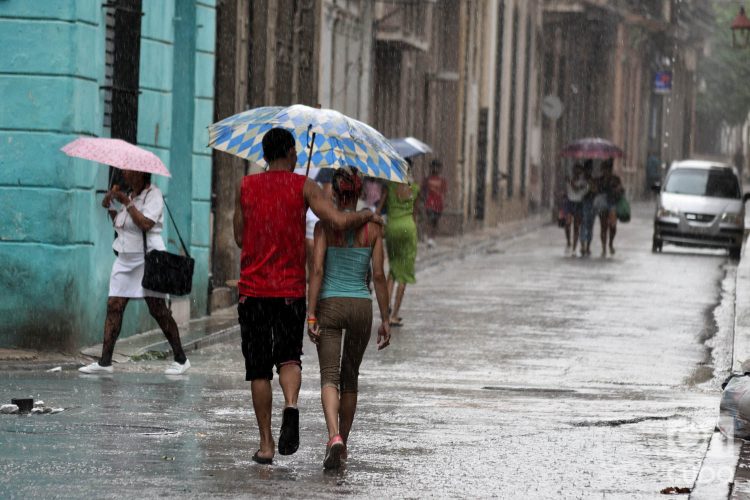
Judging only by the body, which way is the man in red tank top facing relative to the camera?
away from the camera

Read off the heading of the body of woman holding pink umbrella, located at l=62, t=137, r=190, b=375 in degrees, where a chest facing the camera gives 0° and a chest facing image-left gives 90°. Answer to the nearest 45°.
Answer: approximately 90°

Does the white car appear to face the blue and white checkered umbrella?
yes

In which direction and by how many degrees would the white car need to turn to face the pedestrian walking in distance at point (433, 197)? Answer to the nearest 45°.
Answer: approximately 90° to its right

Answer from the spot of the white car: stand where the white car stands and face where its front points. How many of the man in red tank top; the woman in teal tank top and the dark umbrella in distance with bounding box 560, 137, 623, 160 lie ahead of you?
2
